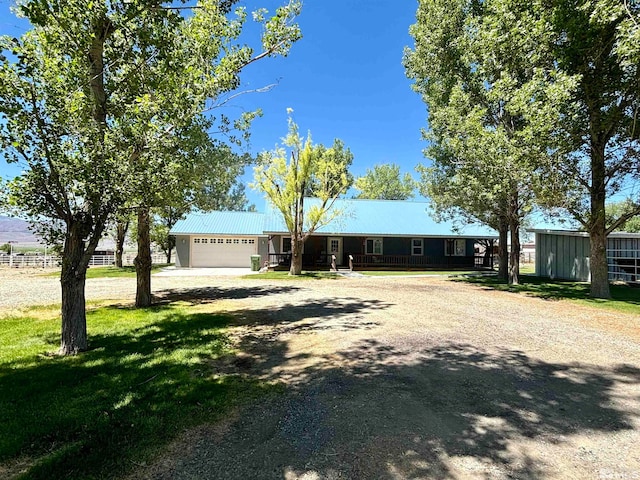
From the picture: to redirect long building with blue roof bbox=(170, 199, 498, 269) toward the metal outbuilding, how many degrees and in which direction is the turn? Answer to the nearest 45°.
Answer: approximately 45° to its left

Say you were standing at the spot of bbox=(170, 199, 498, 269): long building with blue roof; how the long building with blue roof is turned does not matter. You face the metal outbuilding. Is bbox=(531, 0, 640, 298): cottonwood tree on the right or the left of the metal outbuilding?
right

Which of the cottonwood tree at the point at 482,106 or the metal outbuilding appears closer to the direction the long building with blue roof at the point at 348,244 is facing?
the cottonwood tree

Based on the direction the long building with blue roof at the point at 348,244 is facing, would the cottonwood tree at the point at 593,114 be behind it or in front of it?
in front

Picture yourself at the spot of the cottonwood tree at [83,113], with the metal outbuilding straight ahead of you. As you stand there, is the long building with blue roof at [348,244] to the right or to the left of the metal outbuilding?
left

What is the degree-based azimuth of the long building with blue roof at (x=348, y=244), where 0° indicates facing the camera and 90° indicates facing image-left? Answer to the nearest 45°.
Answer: approximately 0°

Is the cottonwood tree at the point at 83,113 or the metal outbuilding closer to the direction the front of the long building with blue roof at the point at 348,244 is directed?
the cottonwood tree

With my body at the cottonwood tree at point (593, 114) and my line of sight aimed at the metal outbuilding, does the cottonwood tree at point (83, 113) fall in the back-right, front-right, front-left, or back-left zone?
back-left

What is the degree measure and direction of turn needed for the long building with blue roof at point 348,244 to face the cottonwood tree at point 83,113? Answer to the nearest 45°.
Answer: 0° — it already faces it

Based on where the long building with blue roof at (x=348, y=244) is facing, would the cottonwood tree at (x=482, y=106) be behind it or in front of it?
in front
